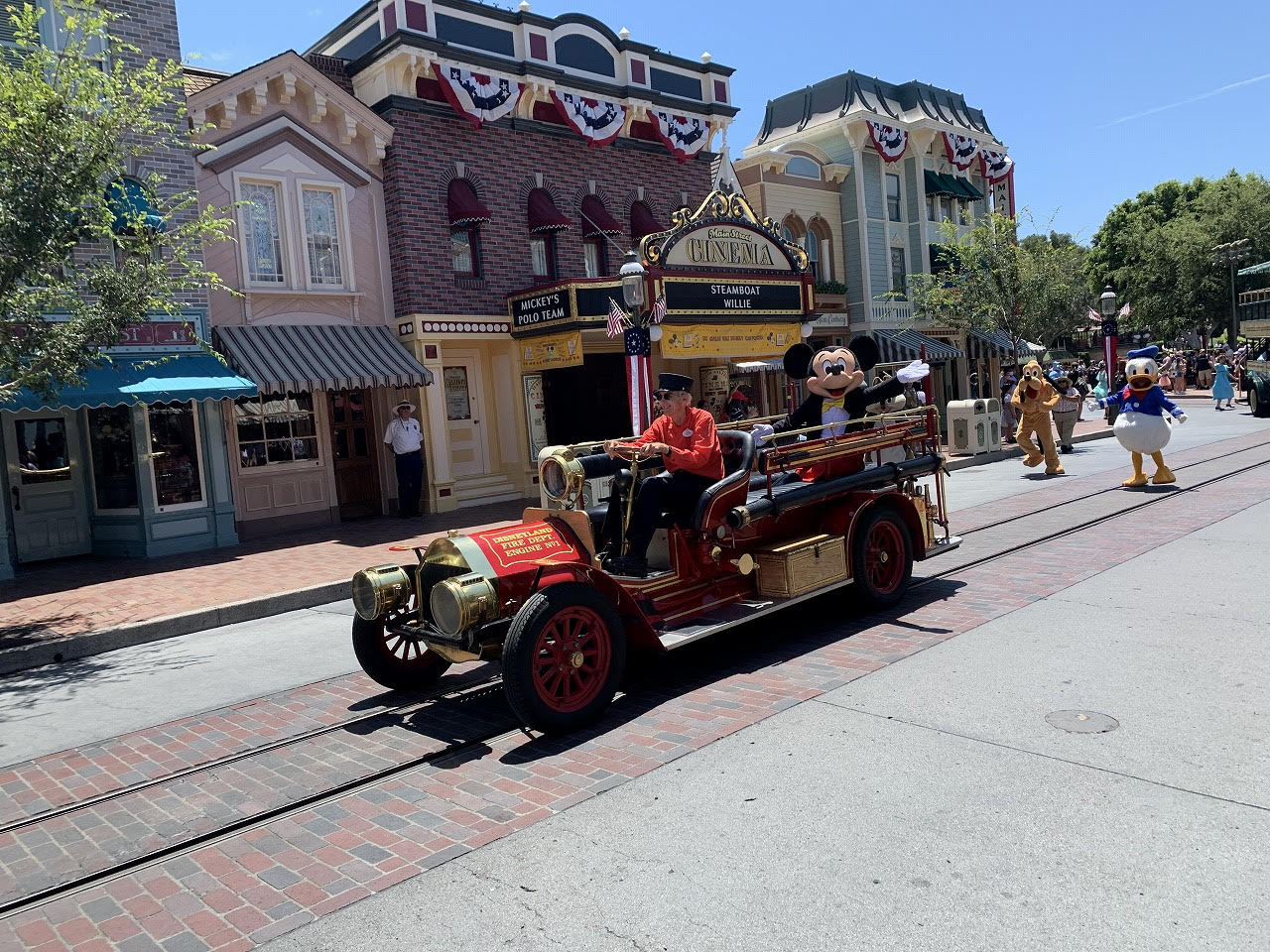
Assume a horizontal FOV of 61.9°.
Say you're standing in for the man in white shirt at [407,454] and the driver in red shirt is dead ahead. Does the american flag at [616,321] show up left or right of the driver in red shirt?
left

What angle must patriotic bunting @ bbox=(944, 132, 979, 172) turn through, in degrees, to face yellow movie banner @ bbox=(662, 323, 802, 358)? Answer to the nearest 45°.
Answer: approximately 45° to its right

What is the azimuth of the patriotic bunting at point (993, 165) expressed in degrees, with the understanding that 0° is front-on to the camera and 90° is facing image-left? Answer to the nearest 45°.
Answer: approximately 315°

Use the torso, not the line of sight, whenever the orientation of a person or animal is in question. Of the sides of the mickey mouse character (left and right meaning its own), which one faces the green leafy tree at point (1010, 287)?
back

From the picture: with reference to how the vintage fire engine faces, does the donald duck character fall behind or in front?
behind

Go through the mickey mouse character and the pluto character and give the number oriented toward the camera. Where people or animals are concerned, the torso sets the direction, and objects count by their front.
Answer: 2

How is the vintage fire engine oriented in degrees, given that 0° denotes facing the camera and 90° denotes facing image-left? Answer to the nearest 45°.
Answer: approximately 45°

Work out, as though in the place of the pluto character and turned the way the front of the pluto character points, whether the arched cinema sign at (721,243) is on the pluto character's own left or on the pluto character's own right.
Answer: on the pluto character's own right

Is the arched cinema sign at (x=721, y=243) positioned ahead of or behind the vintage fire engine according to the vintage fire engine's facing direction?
behind
